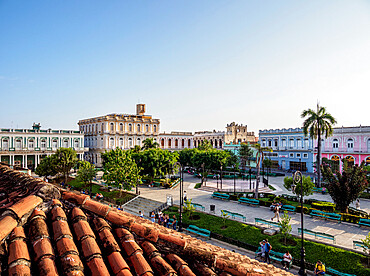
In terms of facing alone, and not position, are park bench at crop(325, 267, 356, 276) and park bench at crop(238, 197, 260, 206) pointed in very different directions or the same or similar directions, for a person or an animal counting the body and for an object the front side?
same or similar directions

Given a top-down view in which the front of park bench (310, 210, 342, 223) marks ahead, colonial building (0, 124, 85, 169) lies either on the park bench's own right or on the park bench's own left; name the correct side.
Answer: on the park bench's own right

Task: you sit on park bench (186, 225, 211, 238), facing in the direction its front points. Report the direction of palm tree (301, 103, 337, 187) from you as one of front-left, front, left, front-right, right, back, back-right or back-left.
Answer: back

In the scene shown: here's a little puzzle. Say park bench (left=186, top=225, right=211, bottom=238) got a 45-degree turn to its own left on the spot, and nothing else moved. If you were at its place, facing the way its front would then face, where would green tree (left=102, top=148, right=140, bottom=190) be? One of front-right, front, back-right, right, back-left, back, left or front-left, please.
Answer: back-right

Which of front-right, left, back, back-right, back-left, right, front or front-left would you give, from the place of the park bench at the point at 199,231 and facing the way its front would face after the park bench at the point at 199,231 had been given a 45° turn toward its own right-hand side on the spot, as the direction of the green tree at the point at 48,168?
front-right

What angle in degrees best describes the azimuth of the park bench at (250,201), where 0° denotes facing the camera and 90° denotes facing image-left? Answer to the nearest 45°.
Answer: approximately 45°

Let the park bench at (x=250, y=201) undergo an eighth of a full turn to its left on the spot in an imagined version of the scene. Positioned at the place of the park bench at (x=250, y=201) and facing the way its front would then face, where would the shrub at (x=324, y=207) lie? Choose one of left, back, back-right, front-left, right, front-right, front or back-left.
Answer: left

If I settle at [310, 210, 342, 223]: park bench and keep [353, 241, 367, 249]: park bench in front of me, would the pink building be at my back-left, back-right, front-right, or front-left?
back-left

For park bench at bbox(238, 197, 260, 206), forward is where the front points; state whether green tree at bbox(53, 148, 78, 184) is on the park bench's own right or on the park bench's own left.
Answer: on the park bench's own right

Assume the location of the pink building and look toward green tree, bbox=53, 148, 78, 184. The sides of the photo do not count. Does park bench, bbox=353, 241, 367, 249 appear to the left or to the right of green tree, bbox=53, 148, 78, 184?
left

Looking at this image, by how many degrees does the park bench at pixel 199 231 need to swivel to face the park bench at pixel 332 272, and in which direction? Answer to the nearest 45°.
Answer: approximately 90° to its left

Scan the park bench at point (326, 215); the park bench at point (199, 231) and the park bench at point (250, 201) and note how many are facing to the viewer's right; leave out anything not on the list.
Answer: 0
